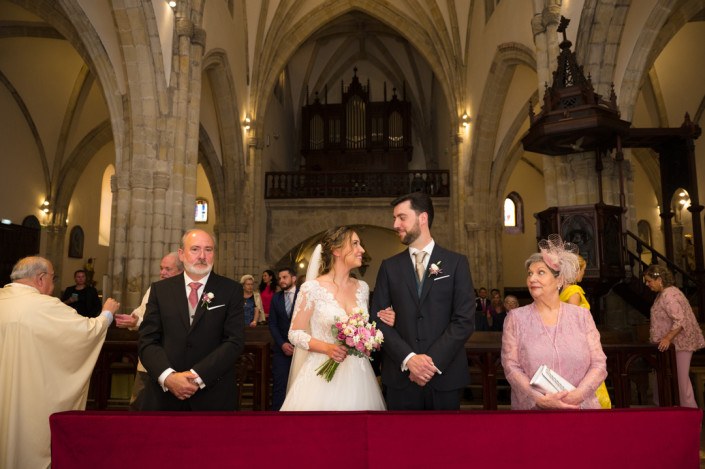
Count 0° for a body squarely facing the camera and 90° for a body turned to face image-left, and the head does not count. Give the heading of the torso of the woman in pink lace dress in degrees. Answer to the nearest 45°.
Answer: approximately 0°

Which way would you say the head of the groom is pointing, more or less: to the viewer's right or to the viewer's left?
to the viewer's left

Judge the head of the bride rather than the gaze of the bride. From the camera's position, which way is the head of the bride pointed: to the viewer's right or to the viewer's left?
to the viewer's right

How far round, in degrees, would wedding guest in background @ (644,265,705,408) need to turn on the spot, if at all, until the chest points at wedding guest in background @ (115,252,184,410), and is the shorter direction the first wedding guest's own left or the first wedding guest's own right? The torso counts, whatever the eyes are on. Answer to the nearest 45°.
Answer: approximately 45° to the first wedding guest's own left

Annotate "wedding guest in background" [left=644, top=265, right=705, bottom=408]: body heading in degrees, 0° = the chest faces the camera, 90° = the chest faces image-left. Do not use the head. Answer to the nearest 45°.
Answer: approximately 90°

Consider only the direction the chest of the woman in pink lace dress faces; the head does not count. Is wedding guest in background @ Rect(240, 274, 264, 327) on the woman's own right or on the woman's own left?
on the woman's own right

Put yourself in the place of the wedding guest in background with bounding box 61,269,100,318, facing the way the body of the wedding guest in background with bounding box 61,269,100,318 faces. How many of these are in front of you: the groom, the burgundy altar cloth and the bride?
3

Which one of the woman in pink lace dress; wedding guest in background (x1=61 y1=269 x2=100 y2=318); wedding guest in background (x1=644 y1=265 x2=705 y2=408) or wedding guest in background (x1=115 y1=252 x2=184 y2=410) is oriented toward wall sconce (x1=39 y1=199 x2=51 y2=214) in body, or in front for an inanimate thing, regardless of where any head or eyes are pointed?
wedding guest in background (x1=644 y1=265 x2=705 y2=408)

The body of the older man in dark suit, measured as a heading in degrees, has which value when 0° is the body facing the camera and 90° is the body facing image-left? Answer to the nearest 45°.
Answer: approximately 0°
